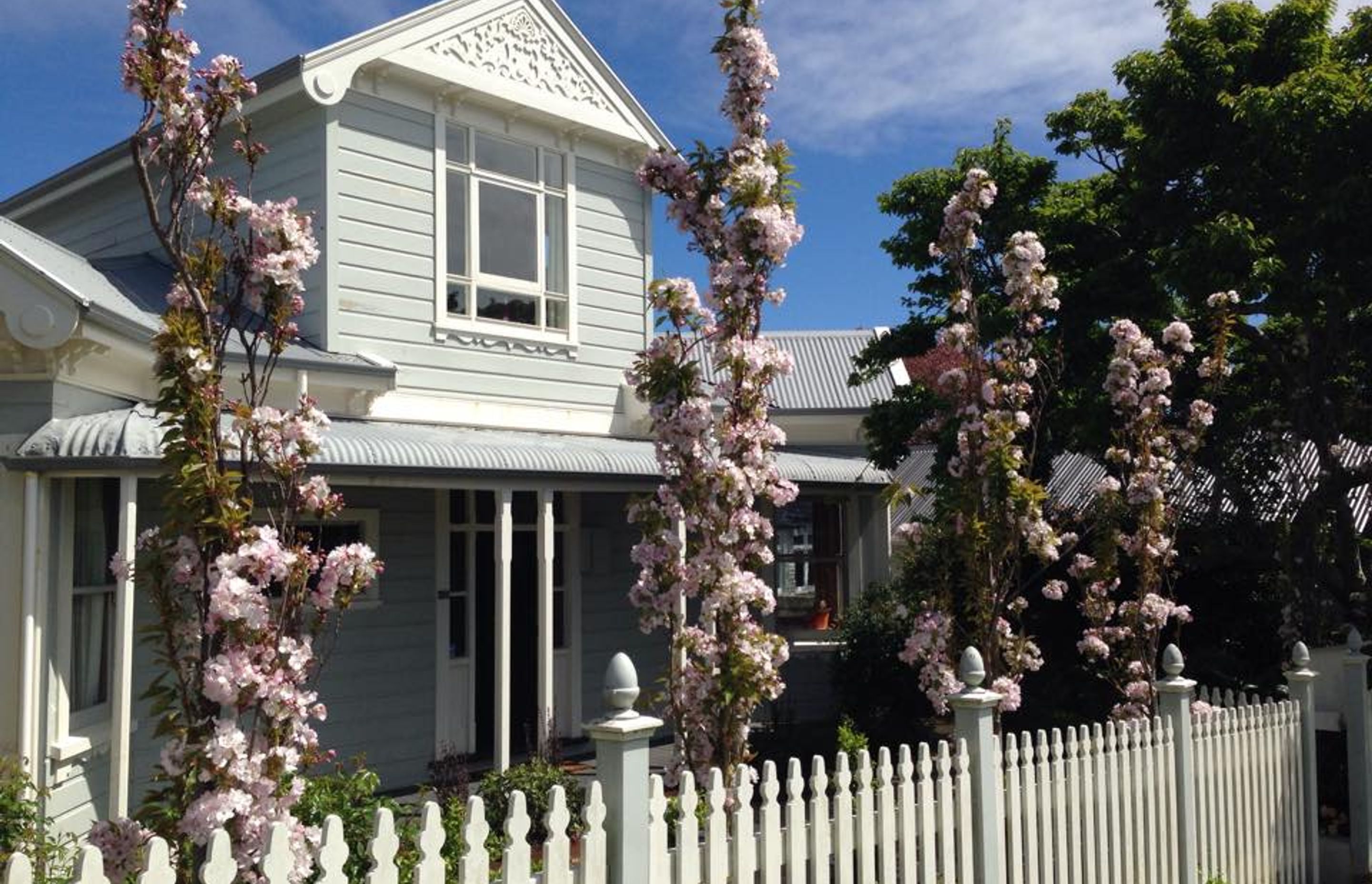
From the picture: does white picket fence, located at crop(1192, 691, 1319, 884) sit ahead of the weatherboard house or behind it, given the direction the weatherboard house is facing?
ahead

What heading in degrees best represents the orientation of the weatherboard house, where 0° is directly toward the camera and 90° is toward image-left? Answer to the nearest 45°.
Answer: approximately 315°

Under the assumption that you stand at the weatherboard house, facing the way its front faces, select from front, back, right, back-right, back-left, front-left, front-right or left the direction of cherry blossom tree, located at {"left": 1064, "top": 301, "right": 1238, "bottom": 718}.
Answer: front

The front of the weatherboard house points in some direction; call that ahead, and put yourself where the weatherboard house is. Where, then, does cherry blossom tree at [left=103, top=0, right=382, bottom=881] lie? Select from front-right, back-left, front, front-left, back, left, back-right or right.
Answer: front-right

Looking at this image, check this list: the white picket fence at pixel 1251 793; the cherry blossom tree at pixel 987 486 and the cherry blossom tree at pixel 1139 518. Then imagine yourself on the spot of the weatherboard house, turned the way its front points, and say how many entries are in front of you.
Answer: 3

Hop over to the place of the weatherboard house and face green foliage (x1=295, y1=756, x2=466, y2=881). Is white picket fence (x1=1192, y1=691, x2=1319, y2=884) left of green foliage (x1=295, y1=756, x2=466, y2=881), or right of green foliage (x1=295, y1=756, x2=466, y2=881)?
left

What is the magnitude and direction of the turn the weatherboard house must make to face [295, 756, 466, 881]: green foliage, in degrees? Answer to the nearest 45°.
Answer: approximately 45° to its right

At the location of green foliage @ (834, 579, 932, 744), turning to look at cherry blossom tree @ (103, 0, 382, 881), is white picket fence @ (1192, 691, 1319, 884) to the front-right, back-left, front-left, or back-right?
front-left

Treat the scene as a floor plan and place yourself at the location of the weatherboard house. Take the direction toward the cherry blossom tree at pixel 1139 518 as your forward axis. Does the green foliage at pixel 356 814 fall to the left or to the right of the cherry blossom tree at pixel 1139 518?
right

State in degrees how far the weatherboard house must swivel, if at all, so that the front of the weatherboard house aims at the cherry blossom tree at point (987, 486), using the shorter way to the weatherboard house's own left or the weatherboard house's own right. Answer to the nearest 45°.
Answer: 0° — it already faces it

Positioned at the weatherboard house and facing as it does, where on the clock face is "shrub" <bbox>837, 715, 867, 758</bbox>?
The shrub is roughly at 11 o'clock from the weatherboard house.
